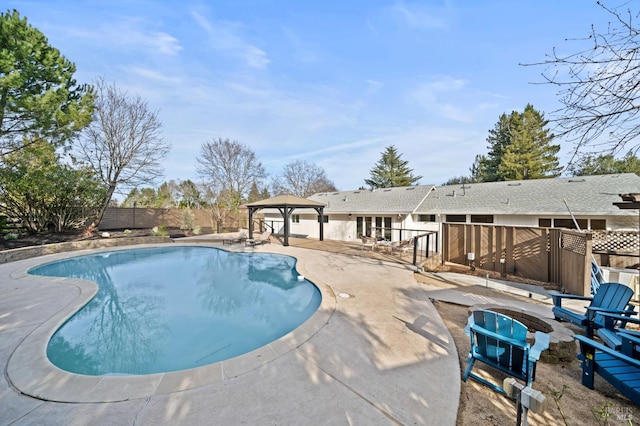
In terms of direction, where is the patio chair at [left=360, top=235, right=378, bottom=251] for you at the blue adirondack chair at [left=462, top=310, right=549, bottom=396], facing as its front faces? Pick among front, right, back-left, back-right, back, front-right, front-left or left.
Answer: left

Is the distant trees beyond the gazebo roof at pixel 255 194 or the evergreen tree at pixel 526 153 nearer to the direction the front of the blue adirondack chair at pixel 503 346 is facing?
the evergreen tree

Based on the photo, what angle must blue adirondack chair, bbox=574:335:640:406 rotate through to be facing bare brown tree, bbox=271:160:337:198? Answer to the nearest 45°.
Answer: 0° — it already faces it

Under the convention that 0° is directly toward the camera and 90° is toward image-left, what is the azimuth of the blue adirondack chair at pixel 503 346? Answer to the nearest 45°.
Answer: approximately 225°

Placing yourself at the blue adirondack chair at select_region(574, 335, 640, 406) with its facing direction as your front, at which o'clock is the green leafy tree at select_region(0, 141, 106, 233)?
The green leafy tree is roughly at 10 o'clock from the blue adirondack chair.

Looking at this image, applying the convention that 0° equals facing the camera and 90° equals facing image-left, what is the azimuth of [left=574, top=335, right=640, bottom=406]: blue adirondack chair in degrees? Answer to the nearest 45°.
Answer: approximately 135°

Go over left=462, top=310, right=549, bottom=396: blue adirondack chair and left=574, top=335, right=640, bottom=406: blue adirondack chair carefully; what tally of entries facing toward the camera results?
0

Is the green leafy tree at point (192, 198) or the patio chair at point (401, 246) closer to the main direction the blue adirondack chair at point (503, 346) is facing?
the patio chair

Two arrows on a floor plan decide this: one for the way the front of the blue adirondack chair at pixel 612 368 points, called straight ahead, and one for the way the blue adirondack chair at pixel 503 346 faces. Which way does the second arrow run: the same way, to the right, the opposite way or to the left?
to the right

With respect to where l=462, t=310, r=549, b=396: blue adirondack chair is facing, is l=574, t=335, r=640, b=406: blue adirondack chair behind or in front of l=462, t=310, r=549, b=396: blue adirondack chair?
in front

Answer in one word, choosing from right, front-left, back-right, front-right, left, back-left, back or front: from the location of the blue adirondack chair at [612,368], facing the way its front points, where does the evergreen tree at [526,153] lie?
front-right

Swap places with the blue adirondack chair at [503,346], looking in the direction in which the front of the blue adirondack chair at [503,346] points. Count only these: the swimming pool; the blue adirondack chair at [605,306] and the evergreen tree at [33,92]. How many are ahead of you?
1

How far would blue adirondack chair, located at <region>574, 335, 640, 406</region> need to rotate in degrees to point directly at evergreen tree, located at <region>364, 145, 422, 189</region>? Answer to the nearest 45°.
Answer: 0° — it already faces it

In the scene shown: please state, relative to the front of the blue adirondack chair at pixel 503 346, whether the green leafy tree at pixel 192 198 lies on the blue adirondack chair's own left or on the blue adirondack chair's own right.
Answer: on the blue adirondack chair's own left
